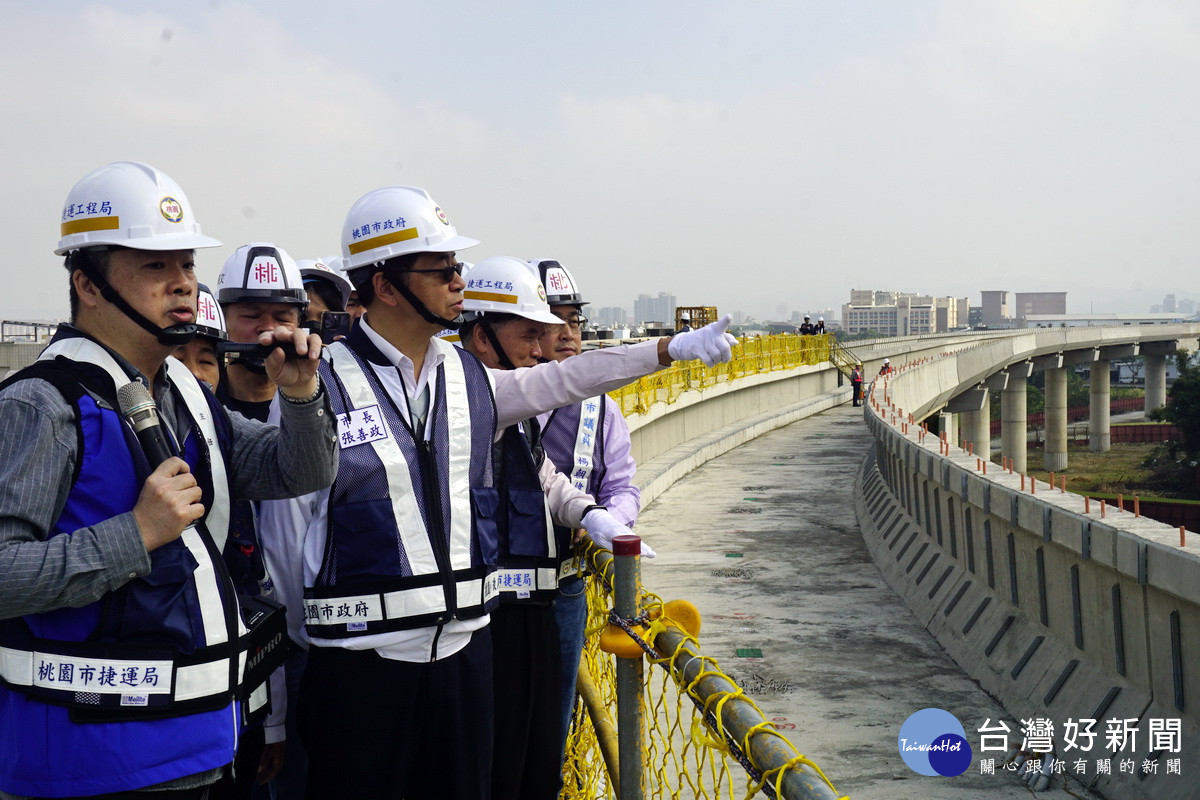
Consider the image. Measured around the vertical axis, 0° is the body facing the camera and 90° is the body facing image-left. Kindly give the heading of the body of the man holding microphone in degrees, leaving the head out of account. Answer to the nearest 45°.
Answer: approximately 315°

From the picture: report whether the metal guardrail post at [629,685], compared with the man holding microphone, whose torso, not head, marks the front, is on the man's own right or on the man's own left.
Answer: on the man's own left

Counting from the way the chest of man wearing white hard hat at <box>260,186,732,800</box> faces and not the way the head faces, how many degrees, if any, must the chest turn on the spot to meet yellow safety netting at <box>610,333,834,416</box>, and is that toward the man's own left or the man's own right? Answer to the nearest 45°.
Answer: approximately 135° to the man's own left

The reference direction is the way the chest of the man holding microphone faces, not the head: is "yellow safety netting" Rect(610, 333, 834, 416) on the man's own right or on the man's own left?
on the man's own left

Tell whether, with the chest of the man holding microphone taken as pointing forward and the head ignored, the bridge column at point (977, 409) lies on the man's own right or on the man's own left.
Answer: on the man's own left

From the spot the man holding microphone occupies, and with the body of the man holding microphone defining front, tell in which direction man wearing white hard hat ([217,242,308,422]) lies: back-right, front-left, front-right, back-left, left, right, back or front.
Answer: back-left

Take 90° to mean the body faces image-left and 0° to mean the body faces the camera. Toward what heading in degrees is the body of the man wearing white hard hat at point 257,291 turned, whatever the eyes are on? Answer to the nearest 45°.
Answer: approximately 0°

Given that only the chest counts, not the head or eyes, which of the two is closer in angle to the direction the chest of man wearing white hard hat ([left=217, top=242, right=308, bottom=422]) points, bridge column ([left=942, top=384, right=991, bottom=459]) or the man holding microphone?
the man holding microphone

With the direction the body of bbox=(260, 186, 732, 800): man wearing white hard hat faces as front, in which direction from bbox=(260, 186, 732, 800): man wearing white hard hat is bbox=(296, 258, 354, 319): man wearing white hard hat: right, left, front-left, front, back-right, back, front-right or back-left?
back-left
